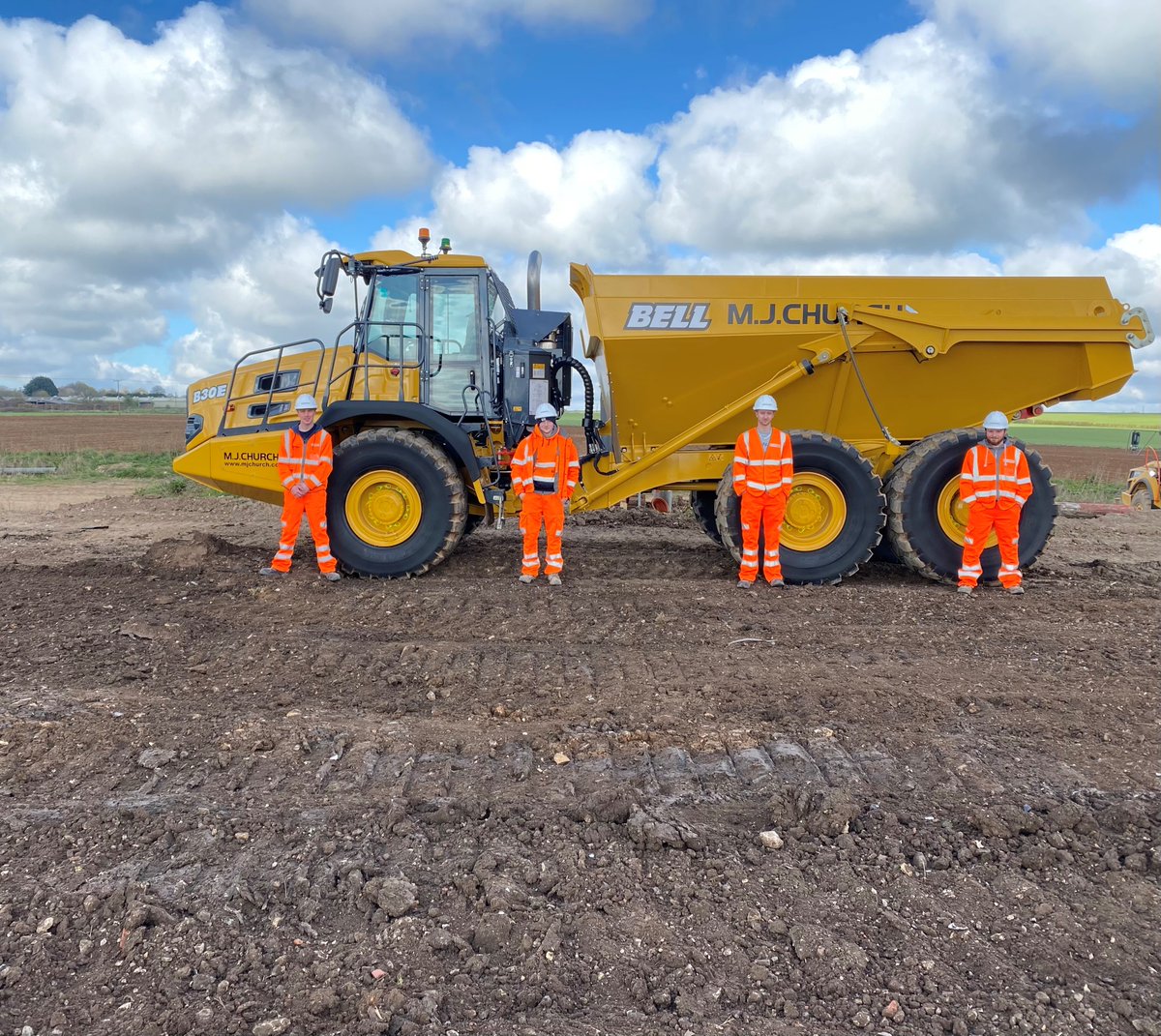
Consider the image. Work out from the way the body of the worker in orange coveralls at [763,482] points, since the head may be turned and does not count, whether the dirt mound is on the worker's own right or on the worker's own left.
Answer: on the worker's own right

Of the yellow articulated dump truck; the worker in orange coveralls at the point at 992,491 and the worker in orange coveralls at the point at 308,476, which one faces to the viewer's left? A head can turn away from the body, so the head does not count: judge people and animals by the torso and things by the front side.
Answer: the yellow articulated dump truck

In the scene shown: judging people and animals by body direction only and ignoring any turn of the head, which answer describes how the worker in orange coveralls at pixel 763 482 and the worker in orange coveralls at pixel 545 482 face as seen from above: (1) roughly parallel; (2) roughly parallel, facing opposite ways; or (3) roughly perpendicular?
roughly parallel

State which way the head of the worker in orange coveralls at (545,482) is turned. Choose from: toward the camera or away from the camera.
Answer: toward the camera

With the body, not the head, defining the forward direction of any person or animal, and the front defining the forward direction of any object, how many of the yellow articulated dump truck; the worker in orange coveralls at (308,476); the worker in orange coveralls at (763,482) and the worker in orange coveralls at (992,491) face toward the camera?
3

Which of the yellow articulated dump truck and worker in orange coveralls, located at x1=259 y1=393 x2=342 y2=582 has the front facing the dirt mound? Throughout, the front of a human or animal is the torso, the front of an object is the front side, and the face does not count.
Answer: the yellow articulated dump truck

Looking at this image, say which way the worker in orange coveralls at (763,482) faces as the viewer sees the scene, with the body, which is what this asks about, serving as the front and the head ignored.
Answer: toward the camera

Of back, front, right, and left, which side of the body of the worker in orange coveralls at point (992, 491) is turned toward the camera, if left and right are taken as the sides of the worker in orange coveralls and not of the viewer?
front

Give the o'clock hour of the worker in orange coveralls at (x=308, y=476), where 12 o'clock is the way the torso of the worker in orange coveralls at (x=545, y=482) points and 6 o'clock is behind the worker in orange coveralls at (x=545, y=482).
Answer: the worker in orange coveralls at (x=308, y=476) is roughly at 3 o'clock from the worker in orange coveralls at (x=545, y=482).

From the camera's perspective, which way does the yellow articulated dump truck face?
to the viewer's left

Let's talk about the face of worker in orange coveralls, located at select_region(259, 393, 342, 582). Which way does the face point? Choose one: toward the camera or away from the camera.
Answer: toward the camera

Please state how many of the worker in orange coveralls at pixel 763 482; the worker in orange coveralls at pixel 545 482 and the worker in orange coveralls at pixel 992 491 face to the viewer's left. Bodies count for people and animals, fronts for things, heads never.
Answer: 0

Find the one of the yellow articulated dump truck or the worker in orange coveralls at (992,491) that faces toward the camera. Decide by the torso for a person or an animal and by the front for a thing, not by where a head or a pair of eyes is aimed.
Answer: the worker in orange coveralls

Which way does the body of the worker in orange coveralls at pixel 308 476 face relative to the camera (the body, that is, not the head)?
toward the camera

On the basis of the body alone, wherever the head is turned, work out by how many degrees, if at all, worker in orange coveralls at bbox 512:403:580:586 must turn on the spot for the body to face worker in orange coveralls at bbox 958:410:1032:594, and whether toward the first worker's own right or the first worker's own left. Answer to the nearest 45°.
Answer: approximately 90° to the first worker's own left

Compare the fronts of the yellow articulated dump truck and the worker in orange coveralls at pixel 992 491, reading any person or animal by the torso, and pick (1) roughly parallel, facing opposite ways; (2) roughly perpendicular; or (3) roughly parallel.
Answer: roughly perpendicular
